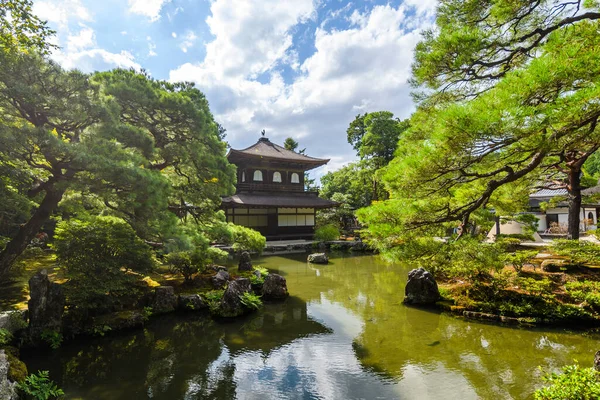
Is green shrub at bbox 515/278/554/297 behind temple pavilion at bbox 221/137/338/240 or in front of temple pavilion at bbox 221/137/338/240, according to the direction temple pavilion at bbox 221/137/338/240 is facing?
in front

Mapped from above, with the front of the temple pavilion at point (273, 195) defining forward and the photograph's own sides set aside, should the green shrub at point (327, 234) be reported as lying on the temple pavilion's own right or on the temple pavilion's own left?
on the temple pavilion's own left

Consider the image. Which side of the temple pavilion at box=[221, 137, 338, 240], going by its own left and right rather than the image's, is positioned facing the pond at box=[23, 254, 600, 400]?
front

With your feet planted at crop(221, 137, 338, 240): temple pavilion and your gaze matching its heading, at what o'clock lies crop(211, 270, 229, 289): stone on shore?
The stone on shore is roughly at 12 o'clock from the temple pavilion.

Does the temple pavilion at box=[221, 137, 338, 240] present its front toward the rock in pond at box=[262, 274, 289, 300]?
yes

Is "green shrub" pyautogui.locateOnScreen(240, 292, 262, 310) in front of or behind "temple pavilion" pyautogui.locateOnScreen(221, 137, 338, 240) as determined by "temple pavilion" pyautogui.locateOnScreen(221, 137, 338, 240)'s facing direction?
in front

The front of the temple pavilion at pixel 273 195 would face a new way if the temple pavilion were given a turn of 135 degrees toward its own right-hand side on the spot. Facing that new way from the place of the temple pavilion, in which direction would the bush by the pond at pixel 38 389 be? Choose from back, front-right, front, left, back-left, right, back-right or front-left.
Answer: back-left

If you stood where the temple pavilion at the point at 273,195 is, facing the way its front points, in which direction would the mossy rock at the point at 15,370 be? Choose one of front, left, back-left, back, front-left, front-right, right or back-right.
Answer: front

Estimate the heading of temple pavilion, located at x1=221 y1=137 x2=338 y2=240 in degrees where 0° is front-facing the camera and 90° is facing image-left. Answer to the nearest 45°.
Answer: approximately 0°

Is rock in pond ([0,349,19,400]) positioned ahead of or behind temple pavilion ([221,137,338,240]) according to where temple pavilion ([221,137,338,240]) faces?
ahead

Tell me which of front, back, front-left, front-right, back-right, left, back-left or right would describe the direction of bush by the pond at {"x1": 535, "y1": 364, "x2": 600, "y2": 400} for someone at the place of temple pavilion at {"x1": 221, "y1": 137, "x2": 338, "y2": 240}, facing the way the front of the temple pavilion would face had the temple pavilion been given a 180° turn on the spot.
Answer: back

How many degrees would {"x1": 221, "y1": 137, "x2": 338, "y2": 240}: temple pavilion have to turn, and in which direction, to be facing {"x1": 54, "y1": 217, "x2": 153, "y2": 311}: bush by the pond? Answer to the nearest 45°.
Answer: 0° — it already faces it

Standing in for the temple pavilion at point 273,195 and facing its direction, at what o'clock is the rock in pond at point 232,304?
The rock in pond is roughly at 12 o'clock from the temple pavilion.

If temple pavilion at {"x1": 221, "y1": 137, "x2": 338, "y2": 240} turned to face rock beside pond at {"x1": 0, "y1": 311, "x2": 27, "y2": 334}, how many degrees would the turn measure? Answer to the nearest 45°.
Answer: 0° — it already faces it

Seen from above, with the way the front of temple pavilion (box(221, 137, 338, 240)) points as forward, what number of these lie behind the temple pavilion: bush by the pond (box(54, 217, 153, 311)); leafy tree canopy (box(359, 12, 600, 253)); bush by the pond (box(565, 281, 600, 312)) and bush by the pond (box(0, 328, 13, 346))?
0

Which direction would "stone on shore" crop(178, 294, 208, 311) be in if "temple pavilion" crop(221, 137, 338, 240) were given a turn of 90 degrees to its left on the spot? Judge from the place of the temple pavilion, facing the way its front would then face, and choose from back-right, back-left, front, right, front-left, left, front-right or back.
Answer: right
